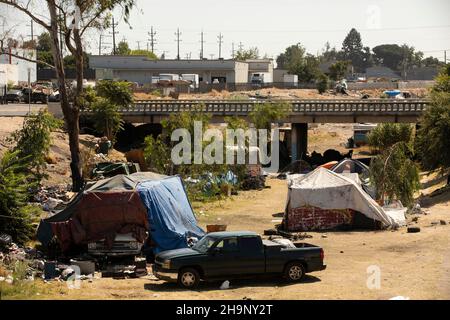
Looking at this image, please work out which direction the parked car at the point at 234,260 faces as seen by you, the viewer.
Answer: facing to the left of the viewer

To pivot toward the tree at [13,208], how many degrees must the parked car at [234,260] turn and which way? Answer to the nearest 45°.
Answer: approximately 45° to its right

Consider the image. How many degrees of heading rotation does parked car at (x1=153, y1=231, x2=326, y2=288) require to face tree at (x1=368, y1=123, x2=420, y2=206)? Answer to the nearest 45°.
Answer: approximately 135° to its right

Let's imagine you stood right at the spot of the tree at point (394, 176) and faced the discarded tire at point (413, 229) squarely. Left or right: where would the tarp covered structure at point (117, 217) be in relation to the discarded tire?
right

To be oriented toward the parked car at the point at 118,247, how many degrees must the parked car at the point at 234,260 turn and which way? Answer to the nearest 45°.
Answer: approximately 45° to its right

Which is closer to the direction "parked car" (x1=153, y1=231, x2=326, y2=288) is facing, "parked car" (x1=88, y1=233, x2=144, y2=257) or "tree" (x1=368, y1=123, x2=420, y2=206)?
the parked car

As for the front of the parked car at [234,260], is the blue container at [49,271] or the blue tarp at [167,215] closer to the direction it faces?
the blue container

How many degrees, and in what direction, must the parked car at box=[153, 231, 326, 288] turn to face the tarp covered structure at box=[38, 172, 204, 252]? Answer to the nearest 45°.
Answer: approximately 45° to its right

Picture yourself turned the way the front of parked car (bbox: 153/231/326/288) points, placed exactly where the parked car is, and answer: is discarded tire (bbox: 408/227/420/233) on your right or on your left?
on your right

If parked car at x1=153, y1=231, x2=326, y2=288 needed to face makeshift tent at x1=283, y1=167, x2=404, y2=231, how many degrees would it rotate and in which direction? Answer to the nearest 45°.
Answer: approximately 90° to its right

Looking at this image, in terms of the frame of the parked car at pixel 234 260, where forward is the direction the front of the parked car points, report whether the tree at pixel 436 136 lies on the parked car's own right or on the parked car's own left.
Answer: on the parked car's own right

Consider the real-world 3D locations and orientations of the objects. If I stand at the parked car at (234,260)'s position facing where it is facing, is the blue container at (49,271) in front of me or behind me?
in front
